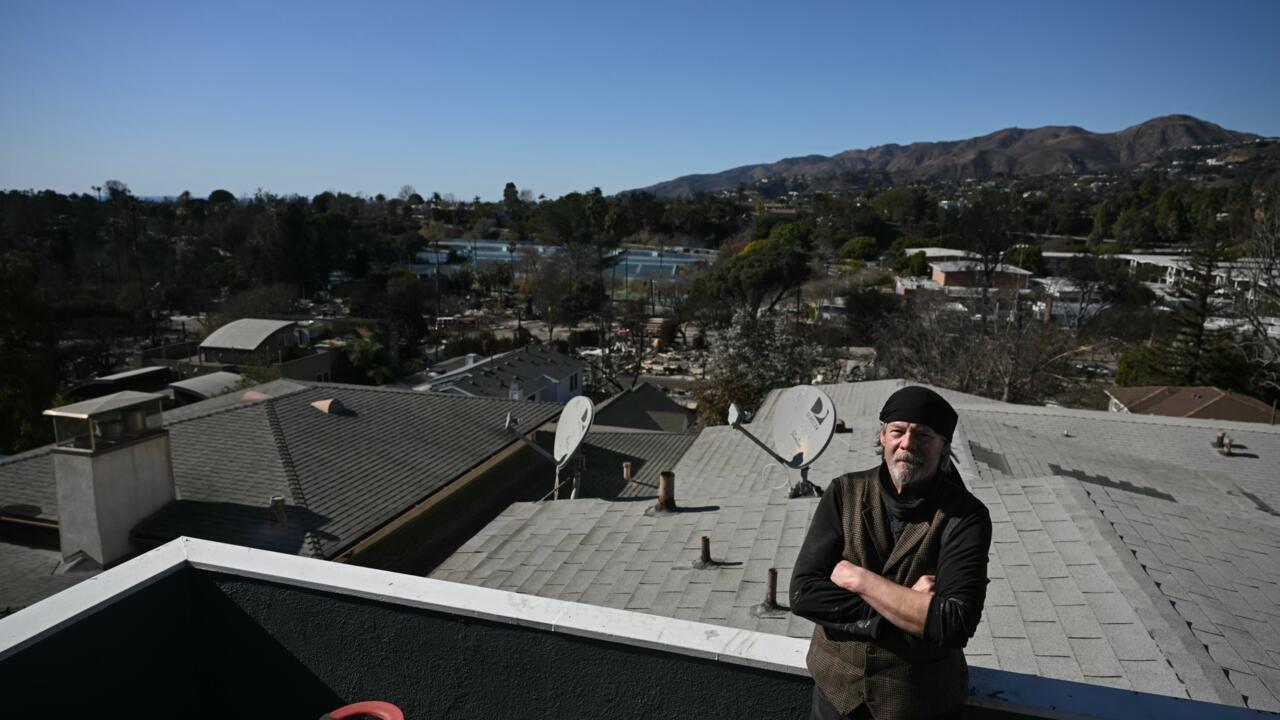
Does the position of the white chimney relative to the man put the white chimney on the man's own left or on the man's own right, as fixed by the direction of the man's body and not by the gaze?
on the man's own right

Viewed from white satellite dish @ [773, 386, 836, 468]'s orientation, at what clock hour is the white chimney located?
The white chimney is roughly at 1 o'clock from the white satellite dish.

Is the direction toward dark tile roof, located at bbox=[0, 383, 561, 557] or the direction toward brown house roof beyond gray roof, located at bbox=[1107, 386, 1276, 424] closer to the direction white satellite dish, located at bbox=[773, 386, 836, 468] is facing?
the dark tile roof

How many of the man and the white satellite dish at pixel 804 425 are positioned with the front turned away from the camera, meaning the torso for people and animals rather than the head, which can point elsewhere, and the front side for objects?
0

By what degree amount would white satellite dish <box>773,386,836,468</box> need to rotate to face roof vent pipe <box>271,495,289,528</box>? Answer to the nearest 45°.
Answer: approximately 45° to its right

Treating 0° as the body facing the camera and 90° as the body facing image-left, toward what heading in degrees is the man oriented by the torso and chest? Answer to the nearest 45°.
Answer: approximately 0°

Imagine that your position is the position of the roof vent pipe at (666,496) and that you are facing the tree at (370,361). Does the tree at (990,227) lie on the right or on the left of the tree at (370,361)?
right

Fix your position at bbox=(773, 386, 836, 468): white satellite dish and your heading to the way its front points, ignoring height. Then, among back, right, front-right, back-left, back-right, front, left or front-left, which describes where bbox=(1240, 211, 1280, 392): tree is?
back

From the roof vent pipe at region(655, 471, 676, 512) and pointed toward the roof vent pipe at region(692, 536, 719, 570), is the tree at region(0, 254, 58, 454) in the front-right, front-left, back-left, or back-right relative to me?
back-right

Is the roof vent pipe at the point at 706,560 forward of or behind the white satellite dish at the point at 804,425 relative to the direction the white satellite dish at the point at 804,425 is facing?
forward

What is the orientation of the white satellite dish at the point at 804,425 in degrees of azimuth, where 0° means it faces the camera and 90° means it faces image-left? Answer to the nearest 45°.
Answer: approximately 45°

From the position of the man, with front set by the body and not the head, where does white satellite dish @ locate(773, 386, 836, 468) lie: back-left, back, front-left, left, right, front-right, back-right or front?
back

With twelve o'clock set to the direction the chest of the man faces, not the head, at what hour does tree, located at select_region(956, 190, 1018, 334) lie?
The tree is roughly at 6 o'clock from the man.

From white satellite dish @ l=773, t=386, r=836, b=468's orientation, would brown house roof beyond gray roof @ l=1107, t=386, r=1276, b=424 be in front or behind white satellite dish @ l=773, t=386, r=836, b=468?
behind
